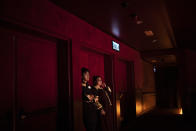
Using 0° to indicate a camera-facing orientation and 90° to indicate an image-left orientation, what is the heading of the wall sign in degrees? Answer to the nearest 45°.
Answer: approximately 315°

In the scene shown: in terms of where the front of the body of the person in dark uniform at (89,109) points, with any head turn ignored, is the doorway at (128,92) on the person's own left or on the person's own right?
on the person's own left

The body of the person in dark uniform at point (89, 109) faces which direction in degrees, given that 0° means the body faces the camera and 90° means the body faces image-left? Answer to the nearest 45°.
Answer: approximately 315°

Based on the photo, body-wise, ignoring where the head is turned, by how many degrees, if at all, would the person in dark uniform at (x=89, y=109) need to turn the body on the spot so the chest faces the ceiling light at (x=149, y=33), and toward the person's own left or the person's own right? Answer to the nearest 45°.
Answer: approximately 90° to the person's own left

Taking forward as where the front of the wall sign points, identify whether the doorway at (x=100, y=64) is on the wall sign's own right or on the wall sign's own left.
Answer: on the wall sign's own right

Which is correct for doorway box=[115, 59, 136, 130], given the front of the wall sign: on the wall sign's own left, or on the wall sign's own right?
on the wall sign's own left

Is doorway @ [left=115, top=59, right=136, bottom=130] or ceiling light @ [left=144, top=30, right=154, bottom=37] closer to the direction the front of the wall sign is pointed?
the ceiling light
